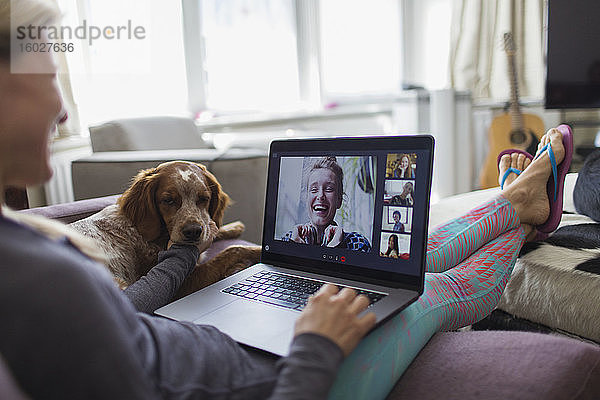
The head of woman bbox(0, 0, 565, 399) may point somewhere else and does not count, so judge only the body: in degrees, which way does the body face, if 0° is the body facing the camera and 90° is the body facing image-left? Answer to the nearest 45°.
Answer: approximately 225°

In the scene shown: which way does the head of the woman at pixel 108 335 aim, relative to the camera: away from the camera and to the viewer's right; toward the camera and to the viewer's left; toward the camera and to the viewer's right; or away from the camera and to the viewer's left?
away from the camera and to the viewer's right

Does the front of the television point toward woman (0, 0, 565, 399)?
yes

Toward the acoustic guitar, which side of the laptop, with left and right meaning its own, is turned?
back

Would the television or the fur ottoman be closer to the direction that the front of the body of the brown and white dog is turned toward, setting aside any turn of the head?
the fur ottoman

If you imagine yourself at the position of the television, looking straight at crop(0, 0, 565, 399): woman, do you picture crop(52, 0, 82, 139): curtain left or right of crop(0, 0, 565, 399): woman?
right

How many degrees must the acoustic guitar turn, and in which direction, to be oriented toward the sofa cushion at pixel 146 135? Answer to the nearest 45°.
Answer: approximately 45° to its right

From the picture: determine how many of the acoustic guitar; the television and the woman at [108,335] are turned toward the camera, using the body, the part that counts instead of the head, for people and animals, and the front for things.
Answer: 2

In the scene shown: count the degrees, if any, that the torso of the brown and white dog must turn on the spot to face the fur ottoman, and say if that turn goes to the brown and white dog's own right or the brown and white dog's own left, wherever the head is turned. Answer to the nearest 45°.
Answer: approximately 45° to the brown and white dog's own left

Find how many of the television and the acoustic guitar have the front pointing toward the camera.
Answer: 2

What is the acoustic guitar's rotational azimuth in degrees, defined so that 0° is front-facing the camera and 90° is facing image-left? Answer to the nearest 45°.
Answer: approximately 0°
